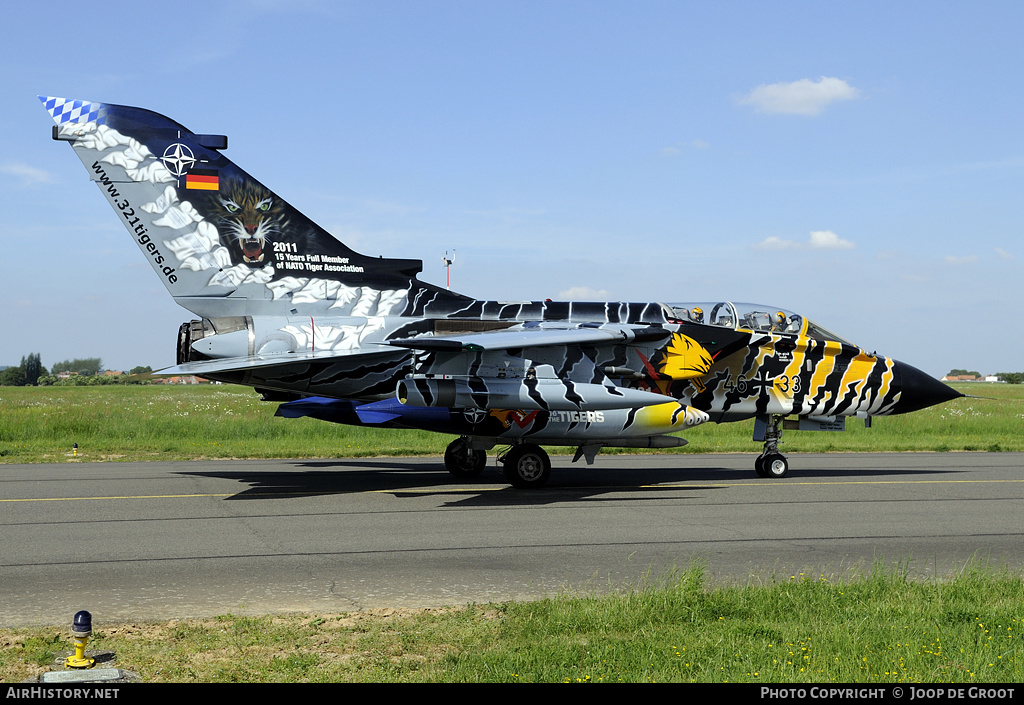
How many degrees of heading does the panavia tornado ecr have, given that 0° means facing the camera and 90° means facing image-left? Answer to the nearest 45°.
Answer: approximately 270°
